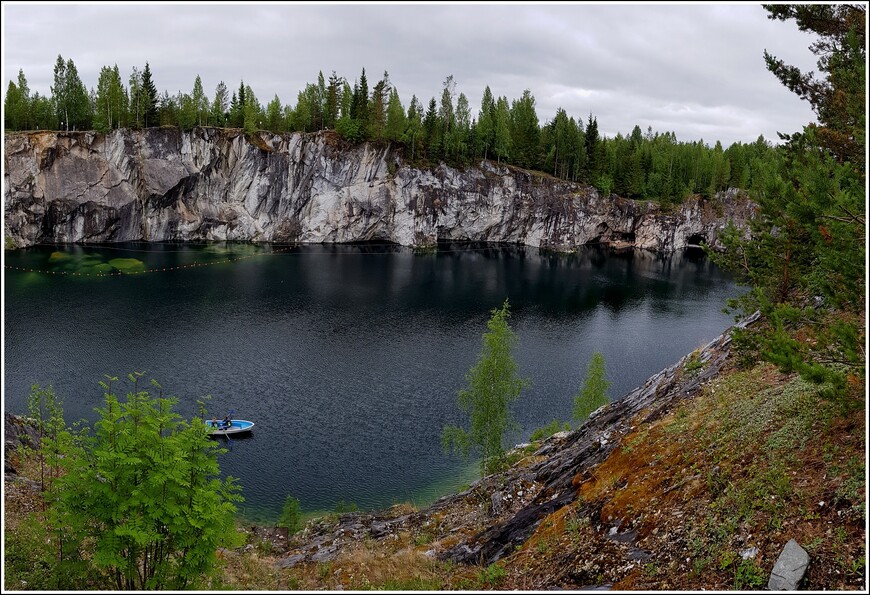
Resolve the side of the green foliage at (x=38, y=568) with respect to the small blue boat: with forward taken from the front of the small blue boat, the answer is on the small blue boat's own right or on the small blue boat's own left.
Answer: on the small blue boat's own right

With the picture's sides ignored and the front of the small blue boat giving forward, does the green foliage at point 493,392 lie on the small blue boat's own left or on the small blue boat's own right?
on the small blue boat's own right

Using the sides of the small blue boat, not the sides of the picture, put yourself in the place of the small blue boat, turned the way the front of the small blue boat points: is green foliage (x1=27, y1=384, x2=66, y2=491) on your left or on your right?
on your right

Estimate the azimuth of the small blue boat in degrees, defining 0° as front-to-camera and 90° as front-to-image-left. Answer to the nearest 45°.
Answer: approximately 270°

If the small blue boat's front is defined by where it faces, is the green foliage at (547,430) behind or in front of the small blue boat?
in front

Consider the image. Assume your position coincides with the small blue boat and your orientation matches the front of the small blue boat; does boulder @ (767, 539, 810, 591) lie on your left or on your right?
on your right

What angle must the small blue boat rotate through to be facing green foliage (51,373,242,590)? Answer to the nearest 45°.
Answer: approximately 90° to its right

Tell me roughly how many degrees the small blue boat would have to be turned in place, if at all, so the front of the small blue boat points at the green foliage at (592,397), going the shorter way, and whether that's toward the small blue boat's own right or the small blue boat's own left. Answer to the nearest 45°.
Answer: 0° — it already faces it

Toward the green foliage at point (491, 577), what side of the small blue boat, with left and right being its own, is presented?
right
